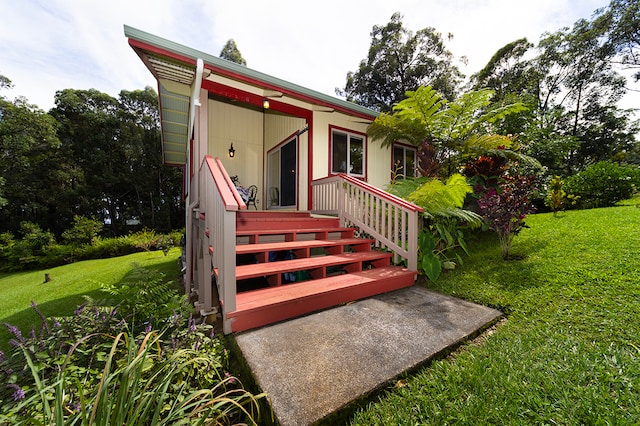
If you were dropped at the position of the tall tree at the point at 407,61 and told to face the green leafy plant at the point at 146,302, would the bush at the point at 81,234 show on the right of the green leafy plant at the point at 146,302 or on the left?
right

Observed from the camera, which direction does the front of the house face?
facing the viewer and to the right of the viewer

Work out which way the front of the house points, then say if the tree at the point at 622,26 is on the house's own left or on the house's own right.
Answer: on the house's own left

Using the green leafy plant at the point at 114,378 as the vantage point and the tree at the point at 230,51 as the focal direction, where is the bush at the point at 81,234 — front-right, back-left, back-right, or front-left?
front-left

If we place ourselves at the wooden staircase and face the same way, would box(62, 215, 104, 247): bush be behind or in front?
behind

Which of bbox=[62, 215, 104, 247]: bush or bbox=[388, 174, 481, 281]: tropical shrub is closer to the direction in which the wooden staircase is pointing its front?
the tropical shrub

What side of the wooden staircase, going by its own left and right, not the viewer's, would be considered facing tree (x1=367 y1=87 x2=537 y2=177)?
left

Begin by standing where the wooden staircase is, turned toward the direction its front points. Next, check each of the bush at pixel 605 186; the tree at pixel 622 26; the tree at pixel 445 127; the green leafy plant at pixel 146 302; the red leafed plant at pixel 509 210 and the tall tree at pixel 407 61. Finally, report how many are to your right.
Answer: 1

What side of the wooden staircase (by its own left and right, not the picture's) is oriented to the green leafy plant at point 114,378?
right

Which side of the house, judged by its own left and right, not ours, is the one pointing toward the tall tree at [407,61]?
left

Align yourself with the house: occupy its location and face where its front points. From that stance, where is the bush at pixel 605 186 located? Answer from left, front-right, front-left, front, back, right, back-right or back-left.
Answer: front-left

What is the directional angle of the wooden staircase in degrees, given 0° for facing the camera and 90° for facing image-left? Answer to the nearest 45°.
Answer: approximately 315°

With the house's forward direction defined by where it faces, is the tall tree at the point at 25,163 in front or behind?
behind

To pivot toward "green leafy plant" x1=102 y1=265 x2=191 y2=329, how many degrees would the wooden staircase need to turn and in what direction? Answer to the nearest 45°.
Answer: approximately 90° to its right

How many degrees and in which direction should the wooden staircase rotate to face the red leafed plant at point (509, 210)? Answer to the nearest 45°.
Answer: approximately 45° to its left

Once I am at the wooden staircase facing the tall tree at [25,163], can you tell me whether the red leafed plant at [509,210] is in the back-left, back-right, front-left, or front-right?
back-right

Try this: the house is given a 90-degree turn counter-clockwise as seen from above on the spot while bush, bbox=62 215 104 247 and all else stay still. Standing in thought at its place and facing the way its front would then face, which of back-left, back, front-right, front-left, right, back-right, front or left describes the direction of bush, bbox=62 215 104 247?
left
